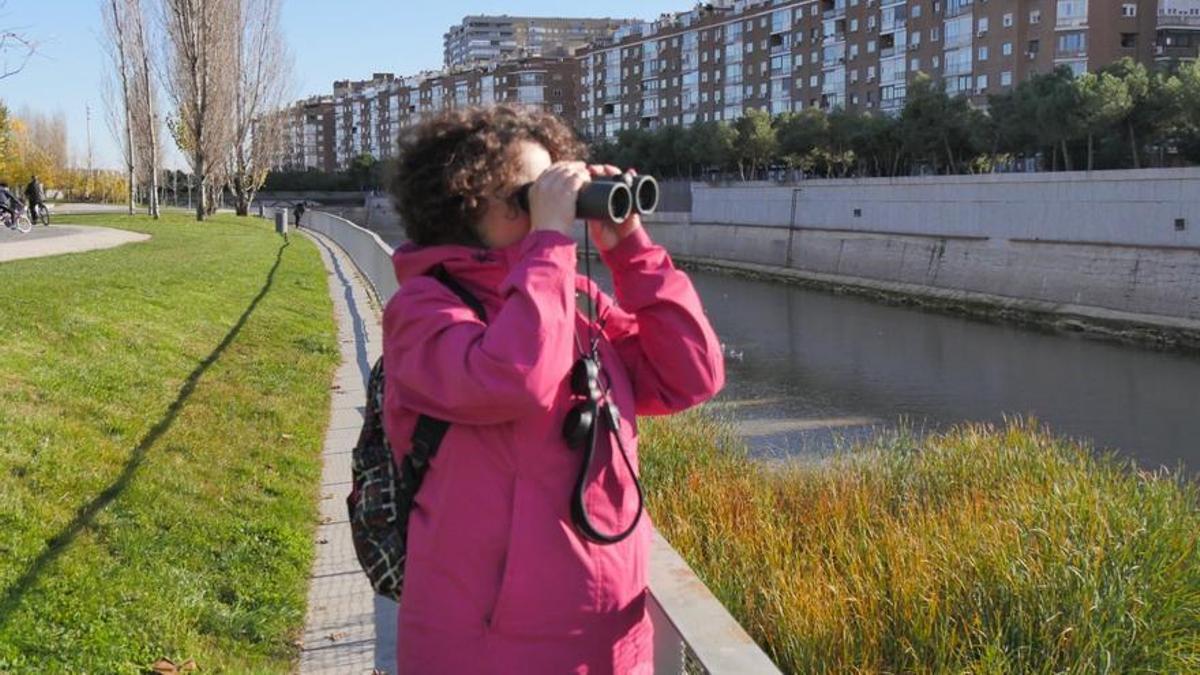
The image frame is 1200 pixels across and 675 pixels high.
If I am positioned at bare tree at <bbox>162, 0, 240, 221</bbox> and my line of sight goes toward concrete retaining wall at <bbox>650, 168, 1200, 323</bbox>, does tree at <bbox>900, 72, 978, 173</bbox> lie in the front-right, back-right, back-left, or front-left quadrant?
front-left

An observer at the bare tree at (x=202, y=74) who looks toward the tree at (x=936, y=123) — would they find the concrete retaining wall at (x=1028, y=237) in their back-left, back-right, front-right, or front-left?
front-right

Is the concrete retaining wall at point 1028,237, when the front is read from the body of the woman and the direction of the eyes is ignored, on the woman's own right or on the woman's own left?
on the woman's own left

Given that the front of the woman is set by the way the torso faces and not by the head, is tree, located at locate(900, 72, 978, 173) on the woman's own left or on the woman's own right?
on the woman's own left

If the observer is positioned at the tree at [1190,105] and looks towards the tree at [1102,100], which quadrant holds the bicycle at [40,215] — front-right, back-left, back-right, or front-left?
front-left
